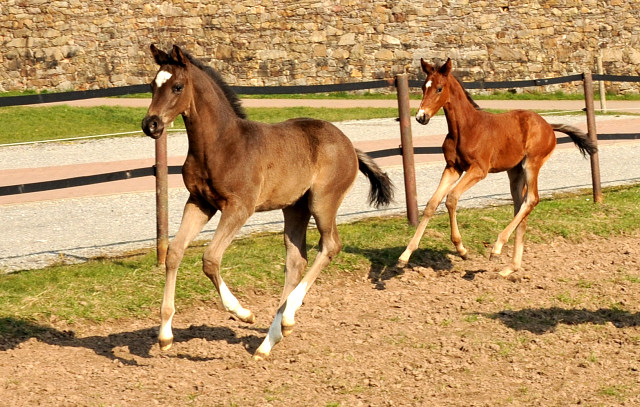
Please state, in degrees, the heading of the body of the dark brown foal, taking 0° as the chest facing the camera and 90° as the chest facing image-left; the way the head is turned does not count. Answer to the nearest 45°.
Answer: approximately 45°

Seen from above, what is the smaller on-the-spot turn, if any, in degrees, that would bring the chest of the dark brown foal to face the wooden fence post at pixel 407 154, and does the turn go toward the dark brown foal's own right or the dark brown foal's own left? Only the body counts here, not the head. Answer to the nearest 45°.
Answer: approximately 135° to the dark brown foal's own right

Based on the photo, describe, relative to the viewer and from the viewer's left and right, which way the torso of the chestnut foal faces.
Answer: facing the viewer and to the left of the viewer

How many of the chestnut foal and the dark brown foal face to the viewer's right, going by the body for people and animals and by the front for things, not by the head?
0

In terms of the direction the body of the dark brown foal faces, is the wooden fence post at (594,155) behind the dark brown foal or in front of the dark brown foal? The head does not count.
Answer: behind
